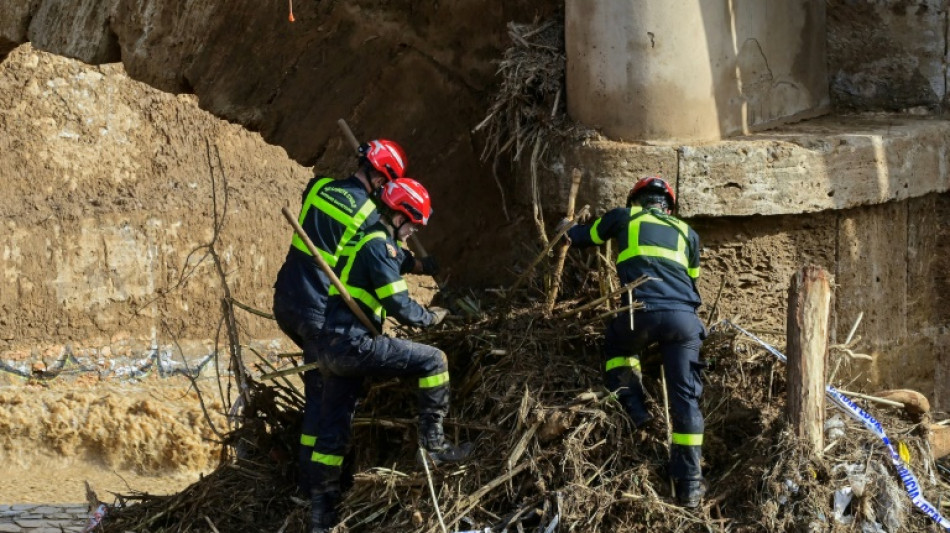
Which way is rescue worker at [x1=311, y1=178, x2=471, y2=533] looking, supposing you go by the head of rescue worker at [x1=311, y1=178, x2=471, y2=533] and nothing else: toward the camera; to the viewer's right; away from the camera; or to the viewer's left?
to the viewer's right

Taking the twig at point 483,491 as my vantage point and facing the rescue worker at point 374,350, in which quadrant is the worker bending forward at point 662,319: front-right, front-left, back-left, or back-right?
back-right

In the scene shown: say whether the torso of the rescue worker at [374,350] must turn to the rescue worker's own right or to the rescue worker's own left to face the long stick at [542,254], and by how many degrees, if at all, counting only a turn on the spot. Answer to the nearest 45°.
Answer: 0° — they already face it

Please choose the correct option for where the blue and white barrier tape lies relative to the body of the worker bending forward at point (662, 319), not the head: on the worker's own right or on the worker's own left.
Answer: on the worker's own right

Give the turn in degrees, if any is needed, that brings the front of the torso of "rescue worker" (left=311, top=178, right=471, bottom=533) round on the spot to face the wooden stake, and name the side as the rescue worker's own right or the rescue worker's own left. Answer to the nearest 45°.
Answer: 0° — they already face it

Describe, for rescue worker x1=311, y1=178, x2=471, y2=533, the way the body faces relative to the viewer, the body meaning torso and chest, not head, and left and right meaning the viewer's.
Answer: facing to the right of the viewer

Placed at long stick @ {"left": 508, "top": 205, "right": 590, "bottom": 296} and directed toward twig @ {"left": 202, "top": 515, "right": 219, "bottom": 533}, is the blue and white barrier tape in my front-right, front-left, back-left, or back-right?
back-left

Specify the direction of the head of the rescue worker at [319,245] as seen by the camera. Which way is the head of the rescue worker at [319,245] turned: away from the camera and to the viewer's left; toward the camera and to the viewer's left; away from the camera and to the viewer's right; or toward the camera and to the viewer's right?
away from the camera and to the viewer's right

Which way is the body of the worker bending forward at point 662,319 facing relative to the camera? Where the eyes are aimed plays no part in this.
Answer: away from the camera

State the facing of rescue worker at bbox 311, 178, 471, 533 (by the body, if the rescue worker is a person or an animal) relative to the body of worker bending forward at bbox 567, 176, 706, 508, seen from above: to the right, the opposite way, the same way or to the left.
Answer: to the right

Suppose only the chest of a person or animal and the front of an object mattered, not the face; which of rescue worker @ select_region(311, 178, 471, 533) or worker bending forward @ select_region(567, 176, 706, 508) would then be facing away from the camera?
the worker bending forward

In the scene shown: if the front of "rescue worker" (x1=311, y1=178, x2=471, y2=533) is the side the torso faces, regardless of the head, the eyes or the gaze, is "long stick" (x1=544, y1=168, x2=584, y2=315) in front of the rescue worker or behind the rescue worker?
in front

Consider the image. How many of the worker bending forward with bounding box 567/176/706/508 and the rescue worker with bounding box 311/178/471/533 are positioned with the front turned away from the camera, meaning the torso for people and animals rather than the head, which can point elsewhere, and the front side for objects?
1

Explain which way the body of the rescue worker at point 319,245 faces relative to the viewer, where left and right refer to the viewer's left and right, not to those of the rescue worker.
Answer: facing away from the viewer and to the right of the viewer

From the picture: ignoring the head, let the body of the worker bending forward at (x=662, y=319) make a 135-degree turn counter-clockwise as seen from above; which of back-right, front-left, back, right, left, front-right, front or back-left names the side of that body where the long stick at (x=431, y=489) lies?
front-right
